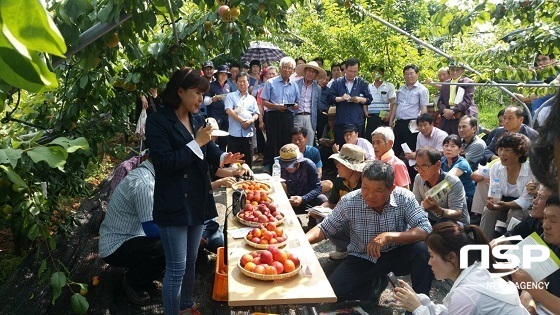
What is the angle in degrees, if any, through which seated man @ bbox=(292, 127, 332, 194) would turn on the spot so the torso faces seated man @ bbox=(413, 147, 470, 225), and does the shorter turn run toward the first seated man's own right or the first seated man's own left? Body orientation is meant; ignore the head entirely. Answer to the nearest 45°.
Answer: approximately 90° to the first seated man's own left

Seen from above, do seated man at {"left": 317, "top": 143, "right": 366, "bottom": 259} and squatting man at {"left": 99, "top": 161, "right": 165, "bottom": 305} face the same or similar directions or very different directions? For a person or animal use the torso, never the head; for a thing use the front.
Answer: very different directions

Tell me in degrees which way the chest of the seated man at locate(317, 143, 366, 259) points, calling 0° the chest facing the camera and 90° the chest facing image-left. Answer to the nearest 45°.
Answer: approximately 90°

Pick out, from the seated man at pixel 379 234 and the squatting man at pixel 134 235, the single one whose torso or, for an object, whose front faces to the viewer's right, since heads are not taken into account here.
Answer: the squatting man at pixel 134 235

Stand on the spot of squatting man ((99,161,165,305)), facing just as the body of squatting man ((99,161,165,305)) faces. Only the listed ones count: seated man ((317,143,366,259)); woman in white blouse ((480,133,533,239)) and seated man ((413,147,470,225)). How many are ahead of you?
3

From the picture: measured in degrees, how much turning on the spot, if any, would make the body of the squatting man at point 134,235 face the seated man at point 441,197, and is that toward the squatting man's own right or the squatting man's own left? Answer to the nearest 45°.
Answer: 0° — they already face them

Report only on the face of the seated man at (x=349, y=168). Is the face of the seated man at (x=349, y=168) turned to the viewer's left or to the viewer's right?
to the viewer's left

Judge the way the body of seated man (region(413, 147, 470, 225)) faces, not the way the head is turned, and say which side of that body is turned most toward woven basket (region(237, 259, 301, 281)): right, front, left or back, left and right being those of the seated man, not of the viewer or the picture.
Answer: front

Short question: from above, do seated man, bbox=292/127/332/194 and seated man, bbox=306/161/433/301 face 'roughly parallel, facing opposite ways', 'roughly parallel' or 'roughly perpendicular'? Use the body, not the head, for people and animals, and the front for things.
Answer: roughly parallel

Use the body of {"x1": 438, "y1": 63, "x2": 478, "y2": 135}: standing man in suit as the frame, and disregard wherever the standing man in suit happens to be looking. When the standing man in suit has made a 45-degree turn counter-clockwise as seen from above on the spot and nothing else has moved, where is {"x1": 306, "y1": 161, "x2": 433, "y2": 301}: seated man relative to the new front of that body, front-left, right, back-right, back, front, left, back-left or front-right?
front

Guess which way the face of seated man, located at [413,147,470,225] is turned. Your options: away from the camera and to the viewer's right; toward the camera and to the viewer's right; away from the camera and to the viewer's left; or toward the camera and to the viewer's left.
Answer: toward the camera and to the viewer's left

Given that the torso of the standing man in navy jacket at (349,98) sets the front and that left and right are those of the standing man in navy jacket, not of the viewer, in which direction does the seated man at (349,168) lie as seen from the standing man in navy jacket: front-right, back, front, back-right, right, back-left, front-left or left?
front

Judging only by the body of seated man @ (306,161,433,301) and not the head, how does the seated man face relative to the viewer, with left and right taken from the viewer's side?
facing the viewer and to the left of the viewer

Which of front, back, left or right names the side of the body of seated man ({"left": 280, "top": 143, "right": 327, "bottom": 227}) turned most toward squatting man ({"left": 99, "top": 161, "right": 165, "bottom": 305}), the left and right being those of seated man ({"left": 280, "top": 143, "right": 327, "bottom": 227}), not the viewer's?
front

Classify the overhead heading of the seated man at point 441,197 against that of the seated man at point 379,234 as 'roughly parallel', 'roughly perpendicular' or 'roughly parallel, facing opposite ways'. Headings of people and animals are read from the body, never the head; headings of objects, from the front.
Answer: roughly parallel

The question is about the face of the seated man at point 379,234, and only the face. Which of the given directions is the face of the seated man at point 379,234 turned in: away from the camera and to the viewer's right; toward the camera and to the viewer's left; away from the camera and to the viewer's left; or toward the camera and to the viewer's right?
toward the camera and to the viewer's left
